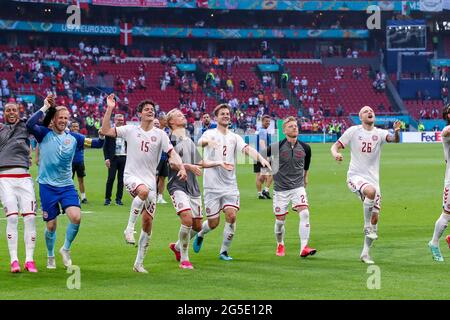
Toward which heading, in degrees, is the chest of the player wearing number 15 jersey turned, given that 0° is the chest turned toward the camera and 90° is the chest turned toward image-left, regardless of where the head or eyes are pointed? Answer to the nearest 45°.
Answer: approximately 0°

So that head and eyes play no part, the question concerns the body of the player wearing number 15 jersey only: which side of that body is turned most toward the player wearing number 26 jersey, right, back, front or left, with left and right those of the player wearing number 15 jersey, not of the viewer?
left

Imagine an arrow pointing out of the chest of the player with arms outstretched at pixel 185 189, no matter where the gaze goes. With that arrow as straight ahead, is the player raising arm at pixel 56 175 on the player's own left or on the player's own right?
on the player's own right

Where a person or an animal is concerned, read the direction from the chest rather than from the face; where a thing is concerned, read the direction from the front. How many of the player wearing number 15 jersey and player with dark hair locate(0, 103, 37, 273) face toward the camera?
2

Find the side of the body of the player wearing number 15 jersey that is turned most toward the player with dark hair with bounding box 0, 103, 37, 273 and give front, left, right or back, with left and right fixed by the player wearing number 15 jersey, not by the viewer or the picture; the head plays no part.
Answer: right

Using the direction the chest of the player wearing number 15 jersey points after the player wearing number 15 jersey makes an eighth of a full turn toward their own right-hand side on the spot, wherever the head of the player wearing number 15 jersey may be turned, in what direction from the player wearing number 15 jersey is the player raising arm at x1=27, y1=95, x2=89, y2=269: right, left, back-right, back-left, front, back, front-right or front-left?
front-right

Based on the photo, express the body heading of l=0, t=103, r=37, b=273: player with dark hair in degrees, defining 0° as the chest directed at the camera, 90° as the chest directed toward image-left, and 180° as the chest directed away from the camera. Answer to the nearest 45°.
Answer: approximately 0°

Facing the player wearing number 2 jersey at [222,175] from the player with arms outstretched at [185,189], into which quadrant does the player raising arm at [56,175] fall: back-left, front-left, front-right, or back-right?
back-left

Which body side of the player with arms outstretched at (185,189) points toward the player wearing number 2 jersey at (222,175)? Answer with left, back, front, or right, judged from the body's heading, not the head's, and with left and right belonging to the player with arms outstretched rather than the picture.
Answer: left

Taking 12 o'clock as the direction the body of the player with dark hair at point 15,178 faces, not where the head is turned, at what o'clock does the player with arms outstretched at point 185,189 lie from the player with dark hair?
The player with arms outstretched is roughly at 9 o'clock from the player with dark hair.
